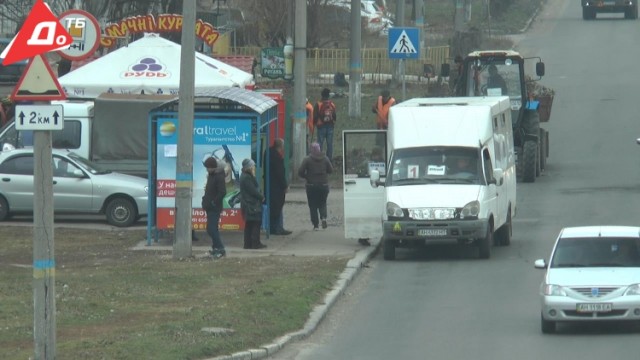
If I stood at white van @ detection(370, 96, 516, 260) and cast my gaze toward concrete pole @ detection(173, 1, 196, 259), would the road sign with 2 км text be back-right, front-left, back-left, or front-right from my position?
front-left

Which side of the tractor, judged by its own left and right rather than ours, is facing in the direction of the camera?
front

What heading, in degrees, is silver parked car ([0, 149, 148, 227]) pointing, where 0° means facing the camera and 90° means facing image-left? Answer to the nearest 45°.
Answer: approximately 270°

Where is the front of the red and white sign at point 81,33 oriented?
toward the camera

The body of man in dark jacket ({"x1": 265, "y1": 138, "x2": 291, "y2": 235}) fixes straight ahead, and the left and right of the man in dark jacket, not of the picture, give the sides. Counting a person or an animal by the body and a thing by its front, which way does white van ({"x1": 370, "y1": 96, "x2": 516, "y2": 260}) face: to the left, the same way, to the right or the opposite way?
to the right

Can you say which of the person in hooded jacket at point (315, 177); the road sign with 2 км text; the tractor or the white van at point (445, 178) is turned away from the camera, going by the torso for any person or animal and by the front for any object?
the person in hooded jacket

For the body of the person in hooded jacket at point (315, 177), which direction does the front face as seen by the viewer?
away from the camera

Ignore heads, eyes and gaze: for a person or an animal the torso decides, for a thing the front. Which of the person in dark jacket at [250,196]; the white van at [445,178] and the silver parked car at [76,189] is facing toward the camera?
the white van

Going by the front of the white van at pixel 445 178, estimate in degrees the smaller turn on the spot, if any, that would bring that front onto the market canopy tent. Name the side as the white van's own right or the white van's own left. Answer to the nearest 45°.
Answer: approximately 135° to the white van's own right

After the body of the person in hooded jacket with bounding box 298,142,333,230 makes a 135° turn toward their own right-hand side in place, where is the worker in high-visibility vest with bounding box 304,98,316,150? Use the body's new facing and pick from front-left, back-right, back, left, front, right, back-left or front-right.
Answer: back-left

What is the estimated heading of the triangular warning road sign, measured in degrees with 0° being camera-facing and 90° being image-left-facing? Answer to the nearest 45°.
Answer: approximately 0°

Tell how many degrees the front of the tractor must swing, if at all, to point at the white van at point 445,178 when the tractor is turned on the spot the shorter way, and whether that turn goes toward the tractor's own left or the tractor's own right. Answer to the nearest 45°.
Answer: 0° — it already faces it

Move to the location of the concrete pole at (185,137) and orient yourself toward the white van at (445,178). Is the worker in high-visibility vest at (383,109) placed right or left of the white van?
left

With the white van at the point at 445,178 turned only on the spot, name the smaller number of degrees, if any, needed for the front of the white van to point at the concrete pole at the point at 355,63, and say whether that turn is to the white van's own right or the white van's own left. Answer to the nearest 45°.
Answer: approximately 180°
